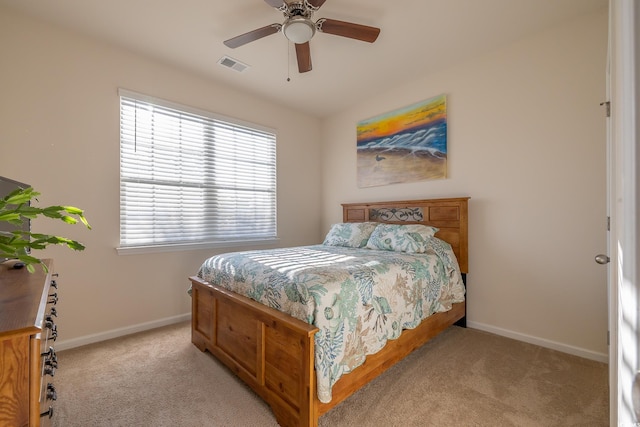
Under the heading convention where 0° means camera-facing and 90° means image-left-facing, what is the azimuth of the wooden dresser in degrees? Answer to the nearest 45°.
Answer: approximately 270°

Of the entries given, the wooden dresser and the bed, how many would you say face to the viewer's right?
1

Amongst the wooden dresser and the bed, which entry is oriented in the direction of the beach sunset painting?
the wooden dresser

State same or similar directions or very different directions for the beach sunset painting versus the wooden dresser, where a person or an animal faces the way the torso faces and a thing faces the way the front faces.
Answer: very different directions

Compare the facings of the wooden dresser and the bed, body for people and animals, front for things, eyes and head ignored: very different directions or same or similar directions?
very different directions

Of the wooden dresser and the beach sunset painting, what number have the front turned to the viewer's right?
1
